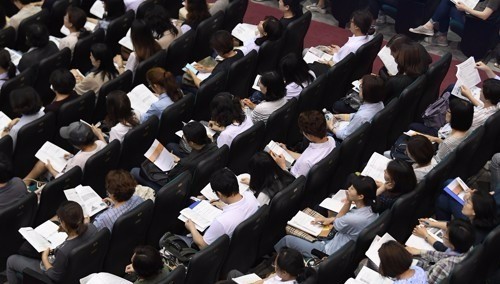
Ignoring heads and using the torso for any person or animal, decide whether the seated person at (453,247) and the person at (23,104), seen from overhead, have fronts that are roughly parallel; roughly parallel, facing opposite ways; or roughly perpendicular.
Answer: roughly parallel

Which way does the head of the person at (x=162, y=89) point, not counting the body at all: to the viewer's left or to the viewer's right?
to the viewer's left

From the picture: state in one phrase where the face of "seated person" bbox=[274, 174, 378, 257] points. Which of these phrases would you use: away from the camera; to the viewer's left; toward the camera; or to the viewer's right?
to the viewer's left

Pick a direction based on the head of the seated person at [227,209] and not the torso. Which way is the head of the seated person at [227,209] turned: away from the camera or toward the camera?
away from the camera

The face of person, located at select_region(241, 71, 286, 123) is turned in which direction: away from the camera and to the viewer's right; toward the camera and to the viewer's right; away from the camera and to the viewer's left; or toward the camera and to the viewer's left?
away from the camera and to the viewer's left

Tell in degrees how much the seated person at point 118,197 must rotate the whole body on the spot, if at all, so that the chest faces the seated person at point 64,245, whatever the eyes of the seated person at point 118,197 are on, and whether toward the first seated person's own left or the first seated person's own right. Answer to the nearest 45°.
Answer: approximately 90° to the first seated person's own left

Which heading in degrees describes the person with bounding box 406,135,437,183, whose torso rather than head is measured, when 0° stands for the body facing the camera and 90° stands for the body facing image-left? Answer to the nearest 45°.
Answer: approximately 135°

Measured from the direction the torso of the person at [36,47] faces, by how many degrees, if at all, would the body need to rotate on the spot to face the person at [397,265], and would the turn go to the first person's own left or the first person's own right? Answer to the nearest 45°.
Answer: approximately 180°

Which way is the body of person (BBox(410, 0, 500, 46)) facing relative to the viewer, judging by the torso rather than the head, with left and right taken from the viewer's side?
facing to the left of the viewer

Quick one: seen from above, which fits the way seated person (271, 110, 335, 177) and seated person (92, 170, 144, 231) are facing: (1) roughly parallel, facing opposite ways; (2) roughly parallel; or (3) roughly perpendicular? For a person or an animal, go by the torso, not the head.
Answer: roughly parallel

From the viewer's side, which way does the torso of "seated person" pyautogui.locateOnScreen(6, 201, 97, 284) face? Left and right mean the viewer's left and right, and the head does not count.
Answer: facing to the left of the viewer

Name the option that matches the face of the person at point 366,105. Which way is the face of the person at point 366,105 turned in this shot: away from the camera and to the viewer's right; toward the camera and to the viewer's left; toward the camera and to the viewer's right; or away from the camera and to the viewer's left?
away from the camera and to the viewer's left

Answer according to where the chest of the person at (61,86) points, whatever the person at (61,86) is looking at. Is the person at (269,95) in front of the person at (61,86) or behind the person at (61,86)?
behind
